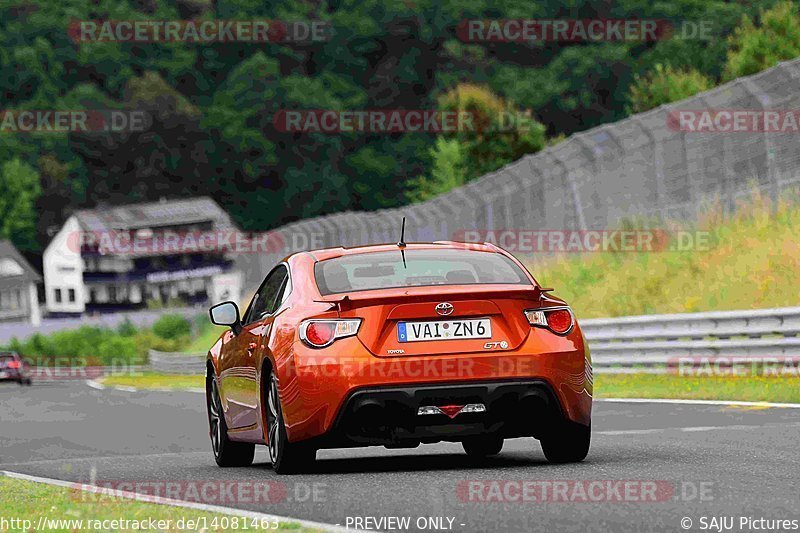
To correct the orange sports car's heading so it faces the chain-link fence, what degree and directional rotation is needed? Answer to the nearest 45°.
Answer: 0° — it already faces it

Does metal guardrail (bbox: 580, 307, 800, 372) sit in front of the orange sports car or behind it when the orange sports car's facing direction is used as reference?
in front

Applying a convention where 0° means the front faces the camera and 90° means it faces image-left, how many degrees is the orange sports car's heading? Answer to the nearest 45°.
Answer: approximately 180°
